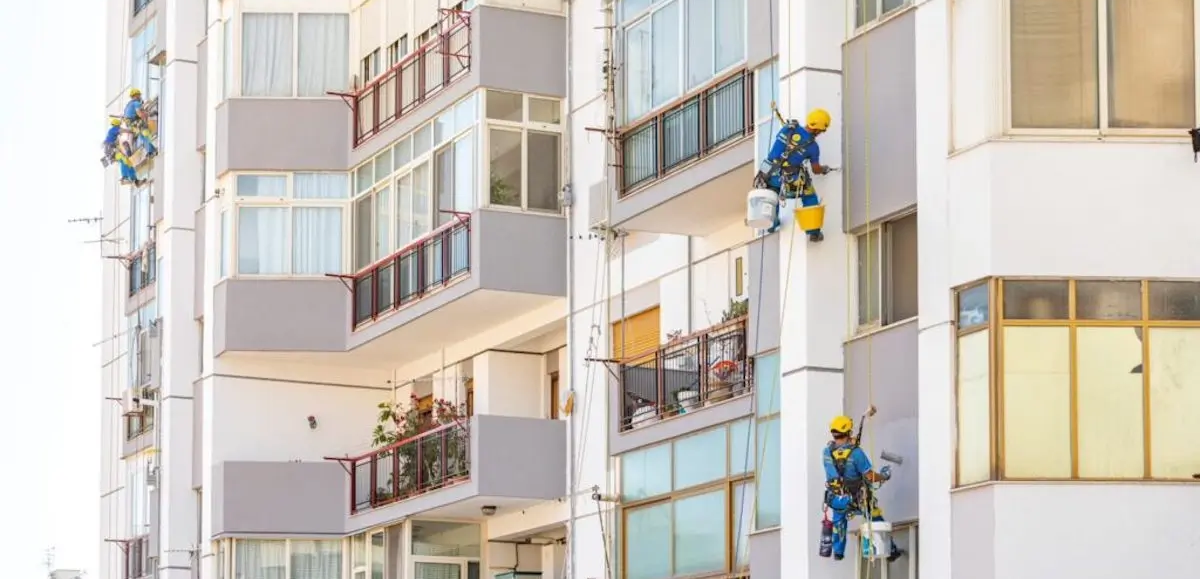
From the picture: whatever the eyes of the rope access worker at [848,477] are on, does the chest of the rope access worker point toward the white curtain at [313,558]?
no

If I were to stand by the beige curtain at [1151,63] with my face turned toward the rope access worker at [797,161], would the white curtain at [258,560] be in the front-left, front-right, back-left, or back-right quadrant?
front-right

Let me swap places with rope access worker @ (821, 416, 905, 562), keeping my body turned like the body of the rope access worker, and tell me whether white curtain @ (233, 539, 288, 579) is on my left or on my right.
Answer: on my left

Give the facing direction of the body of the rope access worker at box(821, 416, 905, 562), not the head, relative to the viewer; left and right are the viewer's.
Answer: facing away from the viewer and to the right of the viewer

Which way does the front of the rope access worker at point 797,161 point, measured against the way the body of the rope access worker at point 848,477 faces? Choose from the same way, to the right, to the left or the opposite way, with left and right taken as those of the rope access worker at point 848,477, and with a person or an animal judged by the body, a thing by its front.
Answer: the same way

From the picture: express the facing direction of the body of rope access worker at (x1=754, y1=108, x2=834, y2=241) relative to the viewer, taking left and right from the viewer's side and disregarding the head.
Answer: facing away from the viewer and to the right of the viewer

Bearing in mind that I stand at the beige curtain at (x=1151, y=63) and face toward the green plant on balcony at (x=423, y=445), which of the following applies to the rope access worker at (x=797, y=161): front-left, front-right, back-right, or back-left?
front-left

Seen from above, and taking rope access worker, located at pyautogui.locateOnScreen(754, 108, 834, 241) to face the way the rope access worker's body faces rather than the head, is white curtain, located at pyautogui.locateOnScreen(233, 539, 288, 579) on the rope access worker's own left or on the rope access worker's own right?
on the rope access worker's own left

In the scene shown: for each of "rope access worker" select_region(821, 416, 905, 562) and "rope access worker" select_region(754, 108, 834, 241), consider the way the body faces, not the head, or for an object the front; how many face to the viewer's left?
0

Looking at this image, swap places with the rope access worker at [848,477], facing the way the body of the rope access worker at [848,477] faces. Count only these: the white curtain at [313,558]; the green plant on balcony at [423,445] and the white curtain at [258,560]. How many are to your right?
0

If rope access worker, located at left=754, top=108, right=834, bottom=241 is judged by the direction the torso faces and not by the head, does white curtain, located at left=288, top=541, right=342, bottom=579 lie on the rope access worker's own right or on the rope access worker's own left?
on the rope access worker's own left

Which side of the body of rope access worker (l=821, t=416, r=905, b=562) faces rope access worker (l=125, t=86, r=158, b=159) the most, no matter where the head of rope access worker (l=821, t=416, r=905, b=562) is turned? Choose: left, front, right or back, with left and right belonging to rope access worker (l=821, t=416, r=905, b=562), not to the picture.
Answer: left

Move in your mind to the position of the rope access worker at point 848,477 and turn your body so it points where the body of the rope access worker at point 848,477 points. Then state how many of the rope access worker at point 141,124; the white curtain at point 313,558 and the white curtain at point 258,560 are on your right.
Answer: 0
